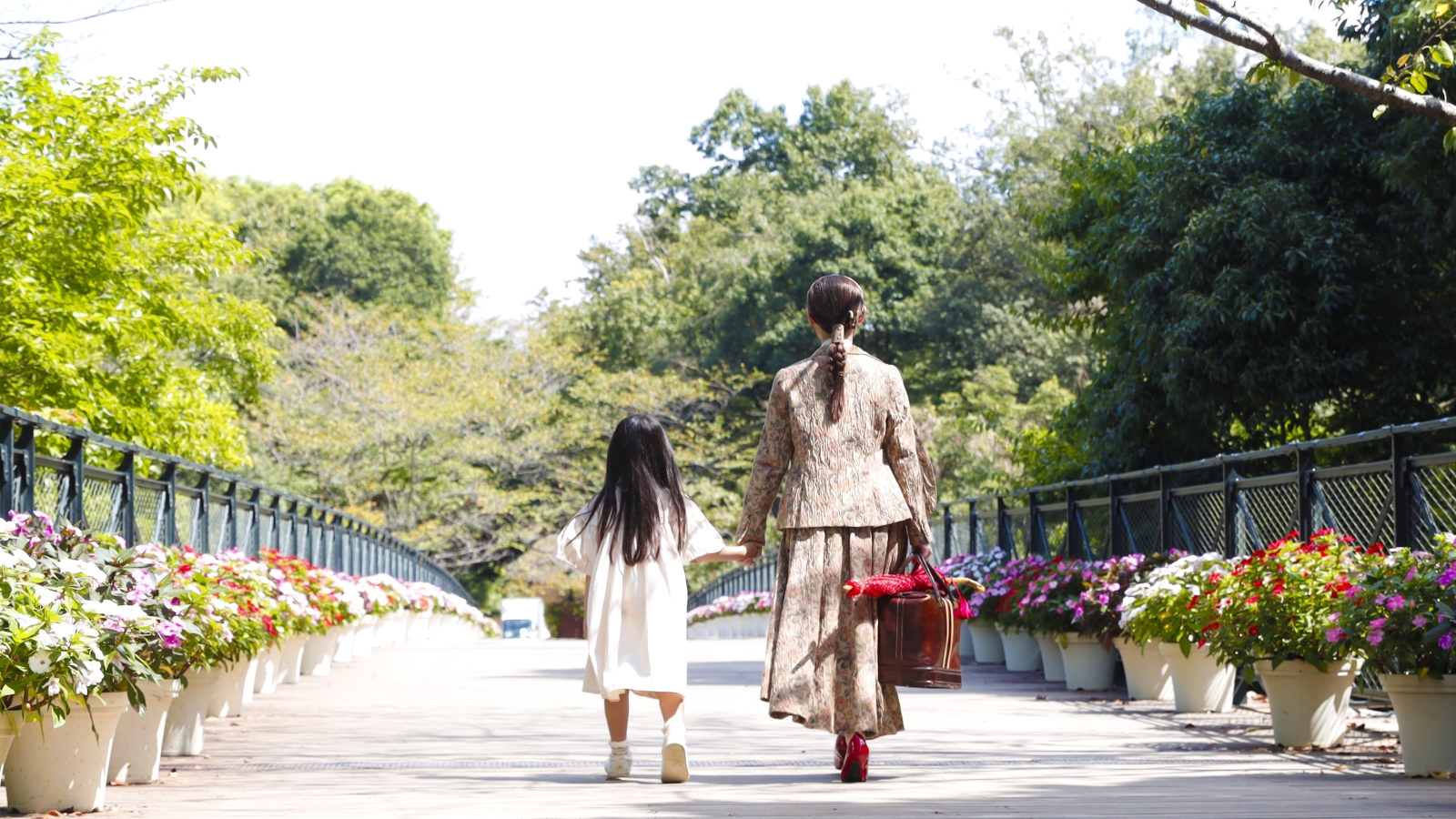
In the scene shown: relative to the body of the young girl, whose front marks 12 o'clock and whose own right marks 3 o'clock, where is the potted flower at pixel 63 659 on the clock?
The potted flower is roughly at 8 o'clock from the young girl.

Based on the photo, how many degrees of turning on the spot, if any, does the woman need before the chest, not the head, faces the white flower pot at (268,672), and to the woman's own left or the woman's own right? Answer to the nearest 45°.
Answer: approximately 45° to the woman's own left

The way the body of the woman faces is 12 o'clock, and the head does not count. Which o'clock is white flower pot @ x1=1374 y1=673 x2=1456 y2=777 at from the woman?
The white flower pot is roughly at 3 o'clock from the woman.

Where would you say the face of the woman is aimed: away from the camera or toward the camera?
away from the camera

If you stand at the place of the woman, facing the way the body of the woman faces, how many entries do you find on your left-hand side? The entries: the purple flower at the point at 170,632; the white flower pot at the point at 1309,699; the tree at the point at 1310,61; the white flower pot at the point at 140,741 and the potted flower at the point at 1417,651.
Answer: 2

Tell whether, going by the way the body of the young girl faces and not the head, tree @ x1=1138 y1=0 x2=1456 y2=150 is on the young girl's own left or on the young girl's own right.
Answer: on the young girl's own right

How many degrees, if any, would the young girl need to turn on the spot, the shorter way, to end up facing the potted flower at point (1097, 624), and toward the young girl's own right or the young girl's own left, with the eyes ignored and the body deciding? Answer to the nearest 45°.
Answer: approximately 45° to the young girl's own right

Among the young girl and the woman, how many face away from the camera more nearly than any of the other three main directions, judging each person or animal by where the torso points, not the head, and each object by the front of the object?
2

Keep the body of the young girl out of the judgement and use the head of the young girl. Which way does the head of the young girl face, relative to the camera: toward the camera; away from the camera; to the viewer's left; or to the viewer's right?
away from the camera

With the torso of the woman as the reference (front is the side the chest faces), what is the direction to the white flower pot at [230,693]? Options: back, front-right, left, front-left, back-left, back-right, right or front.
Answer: front-left

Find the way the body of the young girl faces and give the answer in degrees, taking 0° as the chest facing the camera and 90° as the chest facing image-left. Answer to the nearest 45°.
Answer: approximately 180°

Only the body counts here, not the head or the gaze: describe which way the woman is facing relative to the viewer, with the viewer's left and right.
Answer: facing away from the viewer

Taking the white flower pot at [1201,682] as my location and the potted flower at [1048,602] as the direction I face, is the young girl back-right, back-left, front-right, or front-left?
back-left

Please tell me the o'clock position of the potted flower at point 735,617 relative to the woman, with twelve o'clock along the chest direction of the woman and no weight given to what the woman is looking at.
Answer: The potted flower is roughly at 12 o'clock from the woman.
